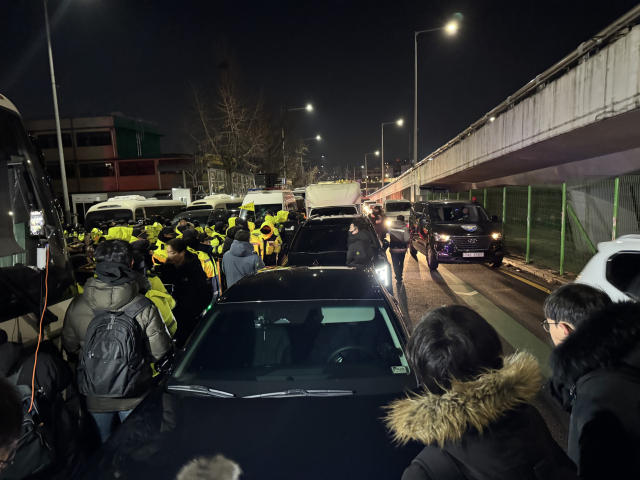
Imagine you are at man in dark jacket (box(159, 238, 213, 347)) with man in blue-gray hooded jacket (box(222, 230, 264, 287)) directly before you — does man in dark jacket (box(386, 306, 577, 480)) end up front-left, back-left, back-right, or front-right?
back-right

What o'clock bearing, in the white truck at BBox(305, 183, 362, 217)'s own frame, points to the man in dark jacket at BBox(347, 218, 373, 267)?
The man in dark jacket is roughly at 12 o'clock from the white truck.

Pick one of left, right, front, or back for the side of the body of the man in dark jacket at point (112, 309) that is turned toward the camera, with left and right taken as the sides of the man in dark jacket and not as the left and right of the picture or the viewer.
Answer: back

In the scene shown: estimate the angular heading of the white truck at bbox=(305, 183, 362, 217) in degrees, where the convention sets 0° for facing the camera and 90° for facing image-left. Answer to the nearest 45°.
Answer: approximately 0°

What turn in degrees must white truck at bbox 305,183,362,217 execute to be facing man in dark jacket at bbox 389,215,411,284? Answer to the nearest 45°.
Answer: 0° — it already faces them

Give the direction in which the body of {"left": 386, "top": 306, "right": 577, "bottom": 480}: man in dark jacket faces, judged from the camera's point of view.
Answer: away from the camera
